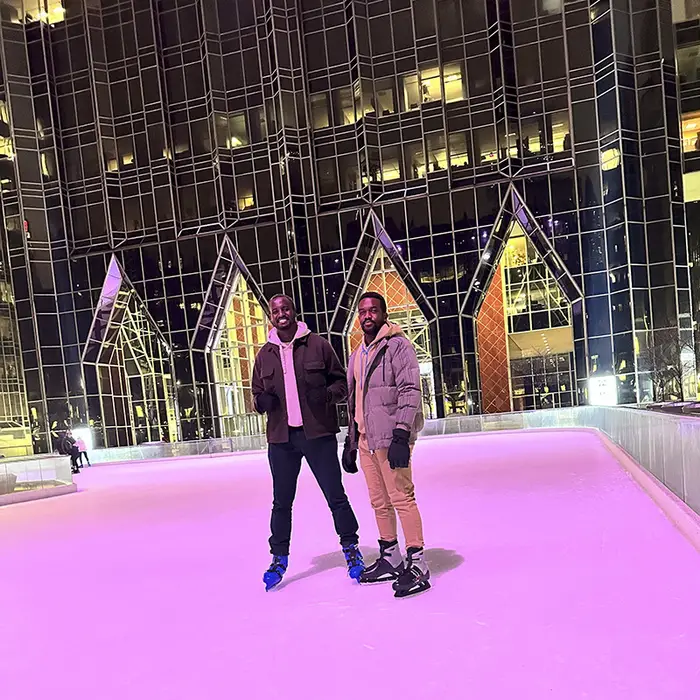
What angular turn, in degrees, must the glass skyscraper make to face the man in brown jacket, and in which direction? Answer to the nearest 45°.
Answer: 0° — it already faces them

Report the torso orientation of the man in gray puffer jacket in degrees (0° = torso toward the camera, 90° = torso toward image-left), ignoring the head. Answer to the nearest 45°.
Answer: approximately 45°

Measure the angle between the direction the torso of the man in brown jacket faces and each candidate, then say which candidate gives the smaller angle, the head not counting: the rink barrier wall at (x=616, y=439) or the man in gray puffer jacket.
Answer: the man in gray puffer jacket

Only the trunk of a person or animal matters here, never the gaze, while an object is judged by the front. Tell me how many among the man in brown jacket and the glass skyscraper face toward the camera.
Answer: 2

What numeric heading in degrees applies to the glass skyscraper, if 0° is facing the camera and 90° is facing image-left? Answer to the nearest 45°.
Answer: approximately 0°
